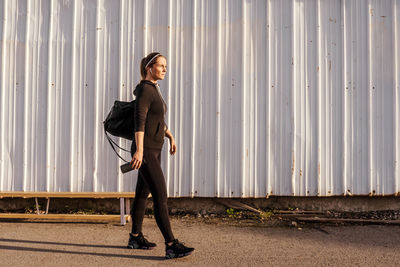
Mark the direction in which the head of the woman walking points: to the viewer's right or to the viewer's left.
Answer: to the viewer's right

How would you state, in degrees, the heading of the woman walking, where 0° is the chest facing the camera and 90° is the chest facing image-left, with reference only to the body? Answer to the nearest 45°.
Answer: approximately 270°
